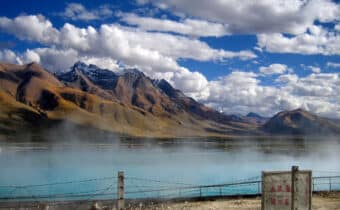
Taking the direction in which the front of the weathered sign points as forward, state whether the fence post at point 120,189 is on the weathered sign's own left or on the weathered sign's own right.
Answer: on the weathered sign's own right

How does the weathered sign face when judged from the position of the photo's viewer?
facing the viewer
